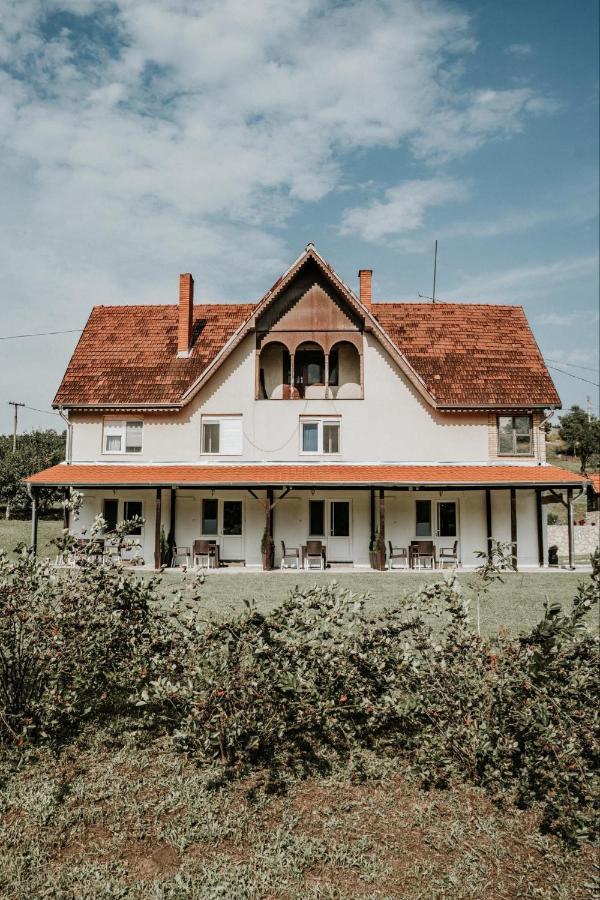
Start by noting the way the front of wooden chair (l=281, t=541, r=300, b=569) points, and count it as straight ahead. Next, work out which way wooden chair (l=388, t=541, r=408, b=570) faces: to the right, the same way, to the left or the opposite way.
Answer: the same way

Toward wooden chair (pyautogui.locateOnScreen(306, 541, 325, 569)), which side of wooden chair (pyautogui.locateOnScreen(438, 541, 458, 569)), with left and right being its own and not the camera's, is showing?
front

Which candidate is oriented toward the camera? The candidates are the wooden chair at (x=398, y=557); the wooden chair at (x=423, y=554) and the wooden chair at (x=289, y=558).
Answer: the wooden chair at (x=423, y=554)

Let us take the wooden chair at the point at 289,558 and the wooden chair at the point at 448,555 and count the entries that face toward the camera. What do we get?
0

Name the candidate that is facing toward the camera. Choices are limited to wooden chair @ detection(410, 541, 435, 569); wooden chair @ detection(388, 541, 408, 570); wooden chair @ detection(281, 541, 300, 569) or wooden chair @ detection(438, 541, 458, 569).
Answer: wooden chair @ detection(410, 541, 435, 569)

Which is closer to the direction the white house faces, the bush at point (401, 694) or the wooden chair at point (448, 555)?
the bush

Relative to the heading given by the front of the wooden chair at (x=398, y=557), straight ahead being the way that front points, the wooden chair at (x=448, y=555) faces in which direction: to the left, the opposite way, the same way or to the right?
the opposite way

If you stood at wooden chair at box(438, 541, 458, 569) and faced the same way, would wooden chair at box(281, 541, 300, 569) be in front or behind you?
in front

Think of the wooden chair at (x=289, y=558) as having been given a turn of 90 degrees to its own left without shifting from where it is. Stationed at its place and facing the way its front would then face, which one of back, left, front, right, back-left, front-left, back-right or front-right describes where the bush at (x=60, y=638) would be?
back

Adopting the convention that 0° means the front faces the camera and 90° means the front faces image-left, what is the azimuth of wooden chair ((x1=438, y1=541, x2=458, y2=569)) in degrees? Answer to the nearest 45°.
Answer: approximately 90°

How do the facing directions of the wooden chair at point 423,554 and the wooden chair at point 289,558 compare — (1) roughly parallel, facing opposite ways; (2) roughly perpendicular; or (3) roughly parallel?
roughly perpendicular

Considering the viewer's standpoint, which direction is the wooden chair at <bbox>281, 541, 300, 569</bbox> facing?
facing to the right of the viewer

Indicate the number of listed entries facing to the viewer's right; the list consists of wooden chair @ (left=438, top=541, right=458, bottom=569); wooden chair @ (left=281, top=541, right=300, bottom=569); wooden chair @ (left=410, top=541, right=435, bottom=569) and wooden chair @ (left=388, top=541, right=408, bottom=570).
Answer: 2

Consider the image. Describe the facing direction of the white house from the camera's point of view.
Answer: facing the viewer

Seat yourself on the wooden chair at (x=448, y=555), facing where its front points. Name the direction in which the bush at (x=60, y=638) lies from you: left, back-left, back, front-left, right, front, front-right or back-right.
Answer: left

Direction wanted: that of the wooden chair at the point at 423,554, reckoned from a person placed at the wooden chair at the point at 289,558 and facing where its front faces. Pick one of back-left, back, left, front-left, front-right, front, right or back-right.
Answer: front

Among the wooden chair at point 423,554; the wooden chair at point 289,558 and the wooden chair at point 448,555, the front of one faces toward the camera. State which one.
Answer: the wooden chair at point 423,554
